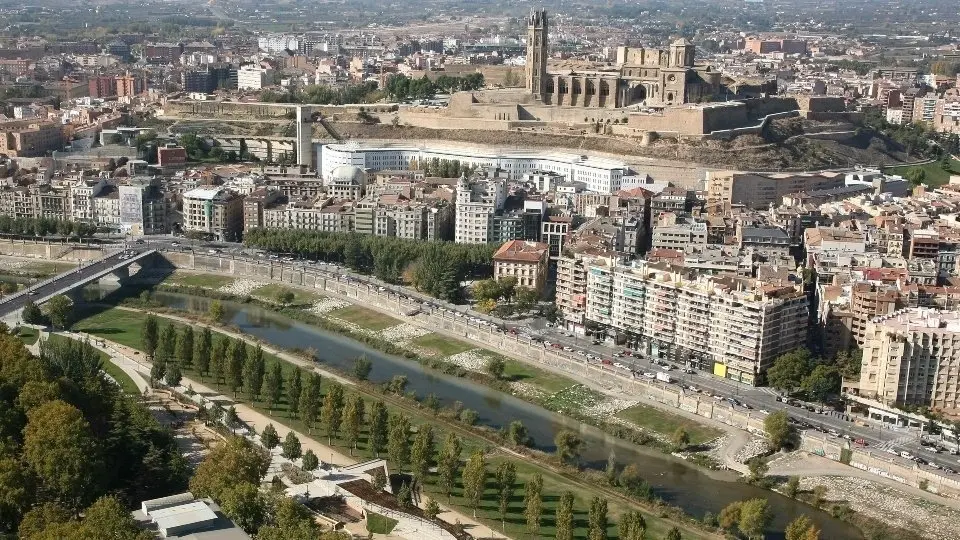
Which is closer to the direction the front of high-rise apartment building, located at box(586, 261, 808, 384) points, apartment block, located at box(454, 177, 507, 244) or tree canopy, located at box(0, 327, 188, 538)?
the tree canopy

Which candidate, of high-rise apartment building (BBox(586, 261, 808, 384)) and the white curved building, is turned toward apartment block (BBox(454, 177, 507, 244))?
the white curved building

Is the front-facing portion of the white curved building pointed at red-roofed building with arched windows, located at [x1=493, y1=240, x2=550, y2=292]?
yes

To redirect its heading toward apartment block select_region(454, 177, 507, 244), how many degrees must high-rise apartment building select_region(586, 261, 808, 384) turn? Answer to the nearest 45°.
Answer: approximately 90° to its right

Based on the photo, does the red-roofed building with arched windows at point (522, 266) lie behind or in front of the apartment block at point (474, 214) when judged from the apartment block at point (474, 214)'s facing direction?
in front

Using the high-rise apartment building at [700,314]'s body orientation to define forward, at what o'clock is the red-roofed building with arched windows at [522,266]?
The red-roofed building with arched windows is roughly at 3 o'clock from the high-rise apartment building.

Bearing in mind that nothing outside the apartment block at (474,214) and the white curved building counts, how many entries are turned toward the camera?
2
